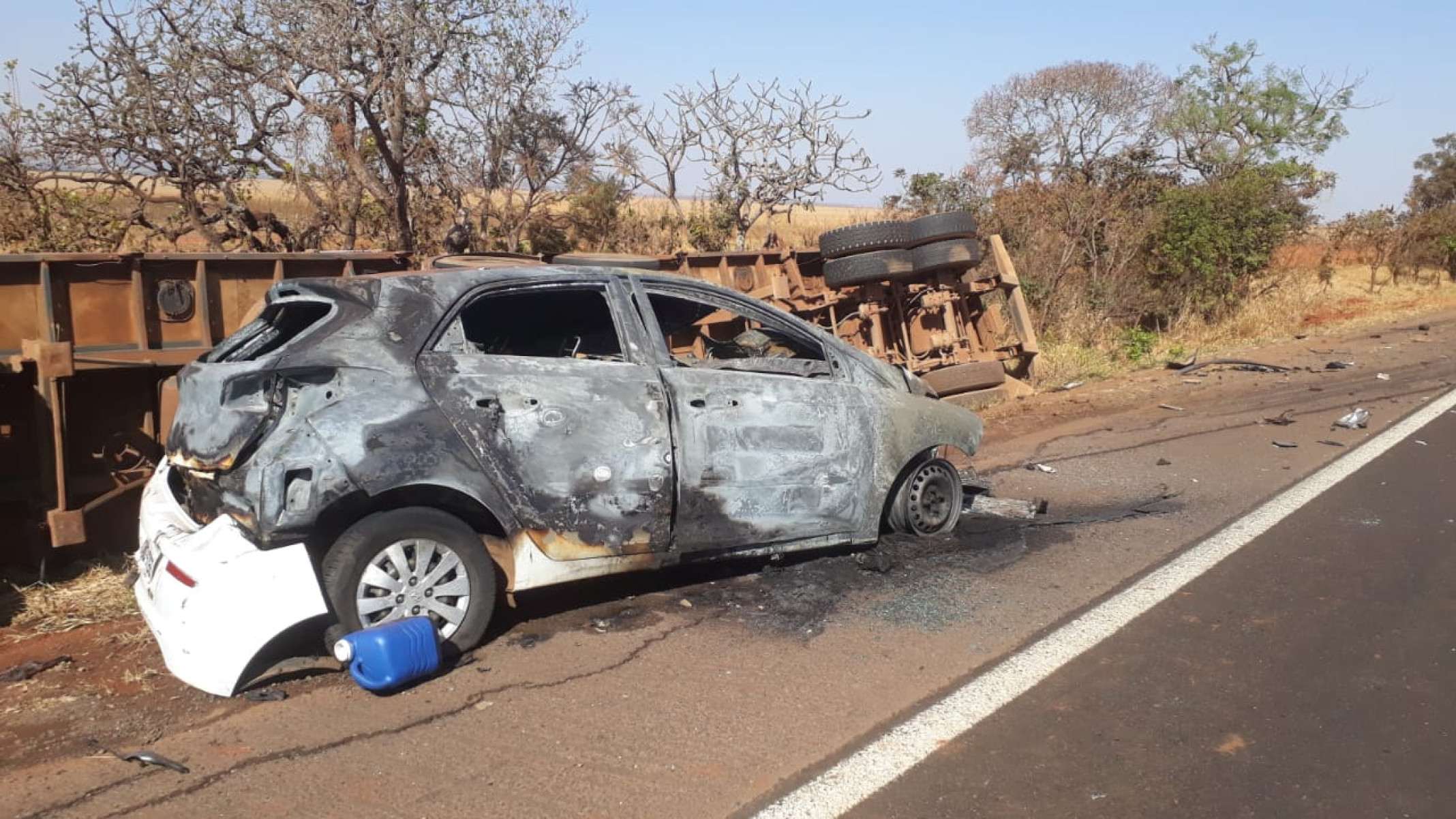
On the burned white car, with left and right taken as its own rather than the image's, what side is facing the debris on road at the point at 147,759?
back

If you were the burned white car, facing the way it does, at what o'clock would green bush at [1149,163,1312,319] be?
The green bush is roughly at 12 o'clock from the burned white car.

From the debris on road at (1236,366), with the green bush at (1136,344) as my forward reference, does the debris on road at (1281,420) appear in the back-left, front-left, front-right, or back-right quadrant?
back-left

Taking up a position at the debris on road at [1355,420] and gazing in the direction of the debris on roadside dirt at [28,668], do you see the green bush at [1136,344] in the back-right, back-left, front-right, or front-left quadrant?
back-right

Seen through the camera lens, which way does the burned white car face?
facing away from the viewer and to the right of the viewer

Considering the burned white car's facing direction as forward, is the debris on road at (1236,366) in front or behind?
in front

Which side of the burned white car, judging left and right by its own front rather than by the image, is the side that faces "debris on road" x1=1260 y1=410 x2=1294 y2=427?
front

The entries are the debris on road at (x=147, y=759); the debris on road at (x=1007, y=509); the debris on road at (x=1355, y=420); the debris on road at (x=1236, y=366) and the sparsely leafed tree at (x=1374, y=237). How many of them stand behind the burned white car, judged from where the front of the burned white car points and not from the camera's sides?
1

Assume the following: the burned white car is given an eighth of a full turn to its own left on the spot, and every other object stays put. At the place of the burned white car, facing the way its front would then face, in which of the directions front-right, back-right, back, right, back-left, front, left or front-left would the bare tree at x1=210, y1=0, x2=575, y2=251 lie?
front

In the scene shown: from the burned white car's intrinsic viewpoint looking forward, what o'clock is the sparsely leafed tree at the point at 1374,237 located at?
The sparsely leafed tree is roughly at 12 o'clock from the burned white car.

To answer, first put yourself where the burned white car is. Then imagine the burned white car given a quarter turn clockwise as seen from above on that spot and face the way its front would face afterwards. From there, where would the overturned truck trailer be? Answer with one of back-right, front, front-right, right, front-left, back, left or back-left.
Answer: back

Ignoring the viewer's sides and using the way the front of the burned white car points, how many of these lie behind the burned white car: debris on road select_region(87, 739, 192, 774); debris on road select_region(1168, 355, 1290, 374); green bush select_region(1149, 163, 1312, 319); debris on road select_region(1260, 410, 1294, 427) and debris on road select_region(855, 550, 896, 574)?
1

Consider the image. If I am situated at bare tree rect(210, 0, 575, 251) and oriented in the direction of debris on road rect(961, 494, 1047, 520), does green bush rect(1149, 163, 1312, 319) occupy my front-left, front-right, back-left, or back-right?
front-left

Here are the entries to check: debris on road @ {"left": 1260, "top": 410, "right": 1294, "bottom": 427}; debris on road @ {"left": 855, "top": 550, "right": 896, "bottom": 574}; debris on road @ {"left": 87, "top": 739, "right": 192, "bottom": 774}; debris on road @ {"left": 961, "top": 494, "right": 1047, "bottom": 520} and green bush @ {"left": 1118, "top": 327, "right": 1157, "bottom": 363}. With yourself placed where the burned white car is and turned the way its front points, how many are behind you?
1

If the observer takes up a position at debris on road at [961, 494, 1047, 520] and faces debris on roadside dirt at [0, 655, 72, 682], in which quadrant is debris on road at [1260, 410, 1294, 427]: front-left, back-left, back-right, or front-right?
back-right

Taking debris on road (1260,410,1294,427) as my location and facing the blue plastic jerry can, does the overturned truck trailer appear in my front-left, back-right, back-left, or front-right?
front-right

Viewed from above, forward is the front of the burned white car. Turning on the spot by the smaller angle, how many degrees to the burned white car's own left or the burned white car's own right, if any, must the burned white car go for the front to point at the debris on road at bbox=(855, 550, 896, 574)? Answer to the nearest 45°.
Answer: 0° — it already faces it
